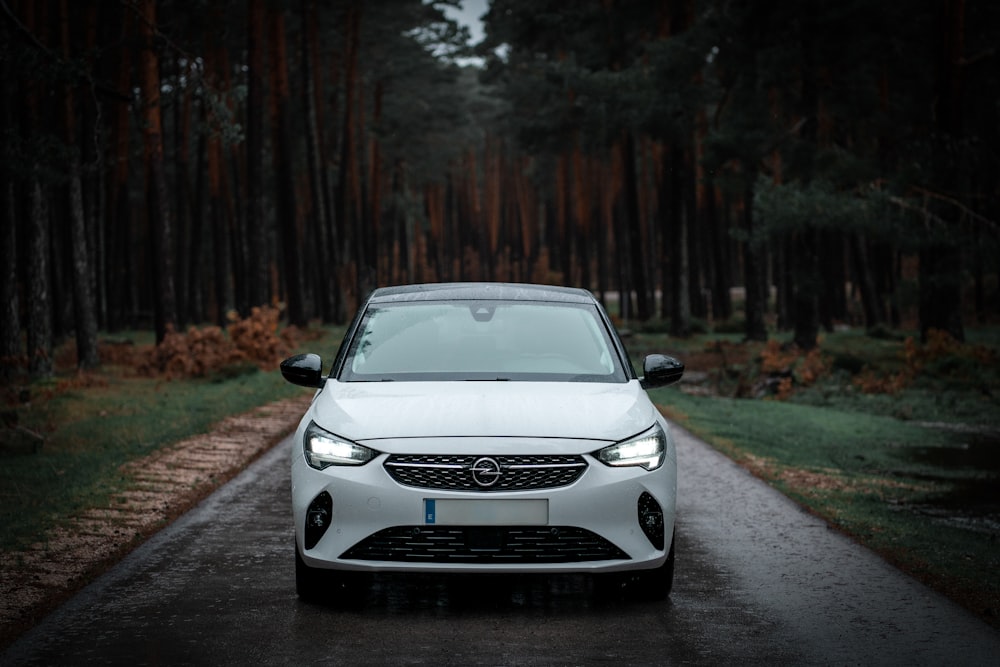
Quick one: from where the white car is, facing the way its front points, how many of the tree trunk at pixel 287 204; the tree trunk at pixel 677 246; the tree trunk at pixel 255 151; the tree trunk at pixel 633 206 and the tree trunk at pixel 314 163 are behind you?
5

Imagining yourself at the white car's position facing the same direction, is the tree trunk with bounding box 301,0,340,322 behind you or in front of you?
behind

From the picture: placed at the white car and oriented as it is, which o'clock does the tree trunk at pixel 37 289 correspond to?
The tree trunk is roughly at 5 o'clock from the white car.

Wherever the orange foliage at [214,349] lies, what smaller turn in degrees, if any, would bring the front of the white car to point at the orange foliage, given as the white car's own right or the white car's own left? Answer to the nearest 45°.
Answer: approximately 180°

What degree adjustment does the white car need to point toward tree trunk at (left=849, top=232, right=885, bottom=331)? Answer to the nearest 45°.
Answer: approximately 180°

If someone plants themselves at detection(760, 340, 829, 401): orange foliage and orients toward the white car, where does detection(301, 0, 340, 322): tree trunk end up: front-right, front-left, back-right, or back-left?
back-right

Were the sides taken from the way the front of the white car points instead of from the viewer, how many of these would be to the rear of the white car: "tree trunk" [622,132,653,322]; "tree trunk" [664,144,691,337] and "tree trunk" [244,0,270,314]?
3

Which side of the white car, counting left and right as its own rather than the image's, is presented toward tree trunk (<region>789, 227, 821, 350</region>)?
back

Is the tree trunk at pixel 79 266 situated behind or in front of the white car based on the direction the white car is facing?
behind

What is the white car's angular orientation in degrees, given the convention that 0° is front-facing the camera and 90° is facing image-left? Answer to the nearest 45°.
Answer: approximately 0°

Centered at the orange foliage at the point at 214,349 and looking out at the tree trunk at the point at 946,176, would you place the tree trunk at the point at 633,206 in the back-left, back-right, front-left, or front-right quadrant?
front-left

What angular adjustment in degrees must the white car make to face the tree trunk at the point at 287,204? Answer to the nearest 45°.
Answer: approximately 180°

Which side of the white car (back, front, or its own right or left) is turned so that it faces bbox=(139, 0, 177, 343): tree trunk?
back

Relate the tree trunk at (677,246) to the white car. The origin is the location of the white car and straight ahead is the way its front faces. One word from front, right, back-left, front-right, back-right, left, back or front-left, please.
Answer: back
